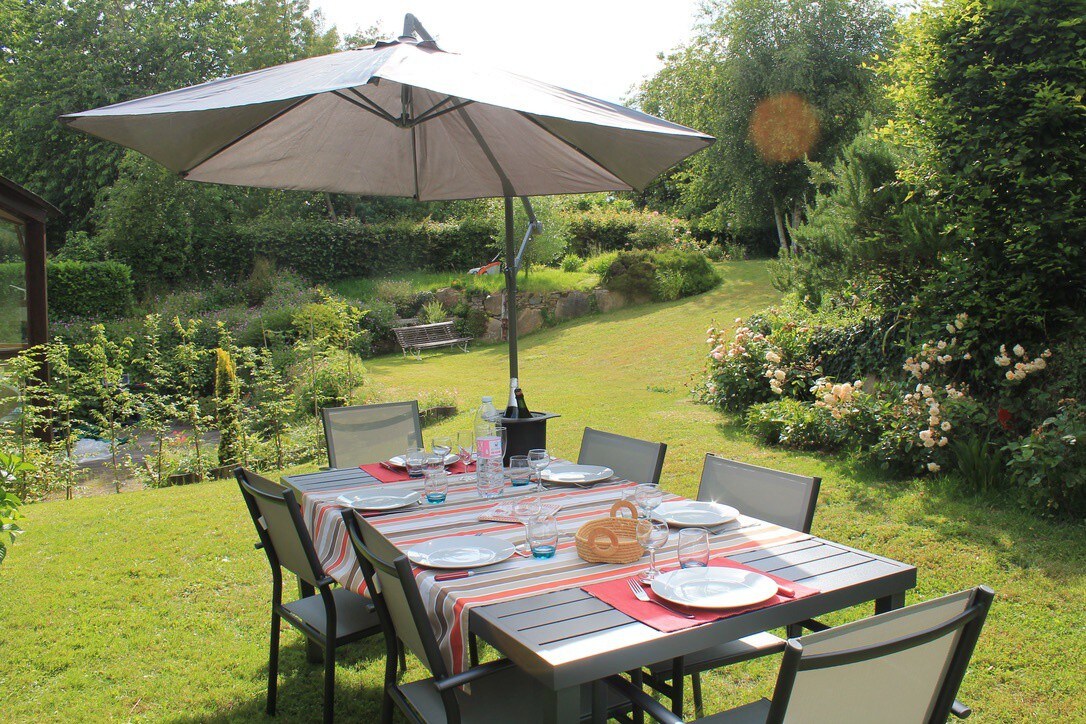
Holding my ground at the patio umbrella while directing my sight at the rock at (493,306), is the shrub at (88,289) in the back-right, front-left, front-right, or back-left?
front-left

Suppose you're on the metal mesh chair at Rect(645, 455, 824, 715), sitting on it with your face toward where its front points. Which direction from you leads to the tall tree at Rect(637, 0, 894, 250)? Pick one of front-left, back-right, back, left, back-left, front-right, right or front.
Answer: back-right

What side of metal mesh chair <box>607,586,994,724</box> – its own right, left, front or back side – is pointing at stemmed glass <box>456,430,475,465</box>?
front

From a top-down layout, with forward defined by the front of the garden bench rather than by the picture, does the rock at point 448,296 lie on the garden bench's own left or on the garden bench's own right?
on the garden bench's own left

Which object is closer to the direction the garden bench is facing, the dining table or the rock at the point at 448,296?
the dining table

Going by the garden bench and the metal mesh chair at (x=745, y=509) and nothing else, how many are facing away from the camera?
0

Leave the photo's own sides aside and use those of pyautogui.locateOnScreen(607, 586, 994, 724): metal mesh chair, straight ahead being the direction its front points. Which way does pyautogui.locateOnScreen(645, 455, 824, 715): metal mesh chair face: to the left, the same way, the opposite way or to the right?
to the left

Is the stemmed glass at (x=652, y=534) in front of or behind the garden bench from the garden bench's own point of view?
in front

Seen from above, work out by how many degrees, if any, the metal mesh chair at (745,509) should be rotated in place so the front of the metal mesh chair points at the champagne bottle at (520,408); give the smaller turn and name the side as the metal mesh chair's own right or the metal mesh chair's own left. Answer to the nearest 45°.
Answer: approximately 90° to the metal mesh chair's own right

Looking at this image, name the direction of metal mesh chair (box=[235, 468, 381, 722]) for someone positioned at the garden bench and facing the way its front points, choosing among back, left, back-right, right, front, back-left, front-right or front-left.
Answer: front-right

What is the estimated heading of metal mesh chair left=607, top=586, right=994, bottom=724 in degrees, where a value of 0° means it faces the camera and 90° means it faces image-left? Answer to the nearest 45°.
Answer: approximately 135°

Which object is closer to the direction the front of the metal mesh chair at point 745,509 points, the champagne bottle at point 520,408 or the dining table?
the dining table
